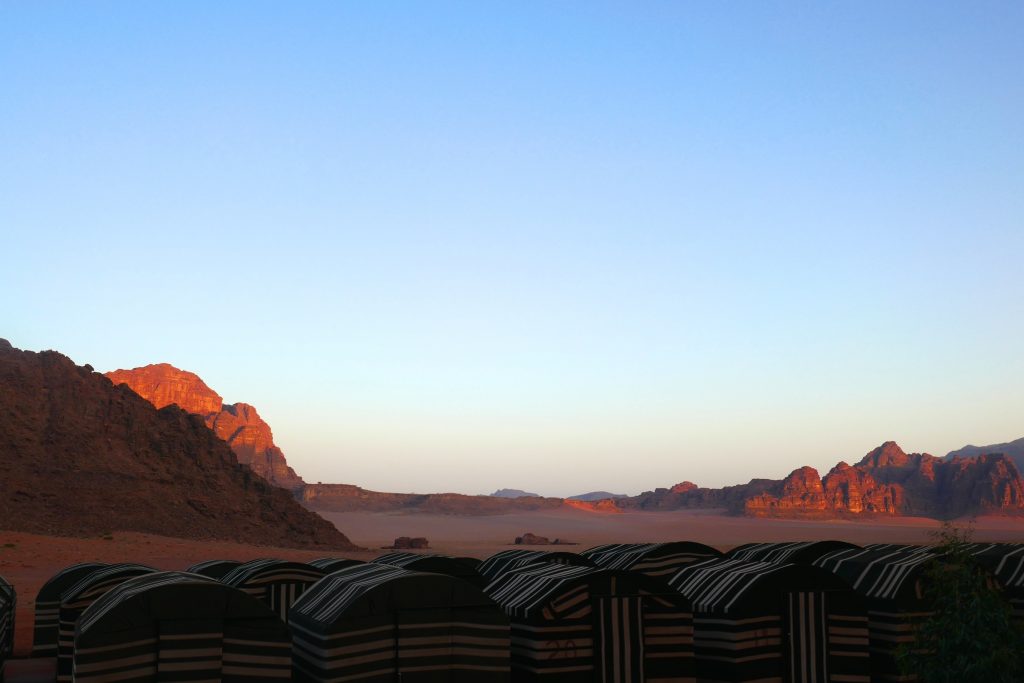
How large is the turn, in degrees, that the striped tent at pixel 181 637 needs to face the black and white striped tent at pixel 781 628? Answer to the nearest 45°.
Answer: approximately 90° to its left

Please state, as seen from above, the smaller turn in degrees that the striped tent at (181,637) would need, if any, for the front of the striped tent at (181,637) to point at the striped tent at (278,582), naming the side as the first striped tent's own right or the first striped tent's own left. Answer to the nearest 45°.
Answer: approximately 180°

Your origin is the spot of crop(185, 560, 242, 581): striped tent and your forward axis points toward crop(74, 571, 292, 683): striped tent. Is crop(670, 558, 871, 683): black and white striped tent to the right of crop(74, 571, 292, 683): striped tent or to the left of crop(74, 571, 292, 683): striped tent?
left

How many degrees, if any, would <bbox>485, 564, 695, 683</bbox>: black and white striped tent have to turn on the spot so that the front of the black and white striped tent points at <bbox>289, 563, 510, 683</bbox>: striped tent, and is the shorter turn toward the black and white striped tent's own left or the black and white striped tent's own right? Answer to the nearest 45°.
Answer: approximately 45° to the black and white striped tent's own right

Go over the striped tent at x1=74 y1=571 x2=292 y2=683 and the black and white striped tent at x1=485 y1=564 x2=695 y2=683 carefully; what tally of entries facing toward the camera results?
2

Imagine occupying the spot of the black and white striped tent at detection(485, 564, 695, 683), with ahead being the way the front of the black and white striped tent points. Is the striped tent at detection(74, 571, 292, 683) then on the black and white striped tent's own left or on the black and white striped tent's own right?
on the black and white striped tent's own right

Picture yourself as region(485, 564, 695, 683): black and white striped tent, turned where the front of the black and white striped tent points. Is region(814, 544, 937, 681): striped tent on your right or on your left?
on your left

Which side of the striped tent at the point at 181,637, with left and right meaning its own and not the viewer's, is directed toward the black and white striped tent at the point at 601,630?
left

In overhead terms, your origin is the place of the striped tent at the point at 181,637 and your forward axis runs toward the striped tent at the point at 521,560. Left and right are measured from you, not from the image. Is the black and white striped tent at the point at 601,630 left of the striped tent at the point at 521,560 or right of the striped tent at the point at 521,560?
right

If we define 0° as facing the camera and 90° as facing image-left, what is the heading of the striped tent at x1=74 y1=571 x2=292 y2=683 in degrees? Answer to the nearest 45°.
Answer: approximately 0°

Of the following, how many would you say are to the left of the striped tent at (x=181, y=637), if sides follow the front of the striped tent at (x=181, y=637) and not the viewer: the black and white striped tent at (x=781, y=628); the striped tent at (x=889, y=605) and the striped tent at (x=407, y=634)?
3

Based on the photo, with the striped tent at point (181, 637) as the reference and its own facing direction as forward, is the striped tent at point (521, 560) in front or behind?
behind
